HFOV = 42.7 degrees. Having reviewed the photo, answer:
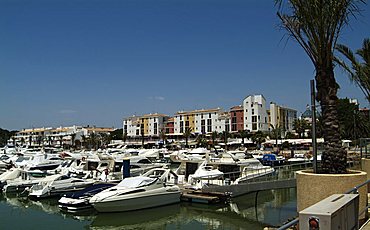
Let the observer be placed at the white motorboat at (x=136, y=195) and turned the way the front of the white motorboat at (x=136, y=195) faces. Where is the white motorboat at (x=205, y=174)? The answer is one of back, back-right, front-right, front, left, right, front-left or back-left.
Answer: back

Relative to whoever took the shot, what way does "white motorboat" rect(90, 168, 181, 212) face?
facing the viewer and to the left of the viewer
